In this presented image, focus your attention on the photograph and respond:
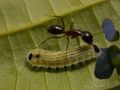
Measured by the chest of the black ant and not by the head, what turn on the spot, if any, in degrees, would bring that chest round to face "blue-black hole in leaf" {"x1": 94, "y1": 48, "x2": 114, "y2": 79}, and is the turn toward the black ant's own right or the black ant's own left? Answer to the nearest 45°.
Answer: approximately 90° to the black ant's own right

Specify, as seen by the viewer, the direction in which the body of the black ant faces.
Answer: to the viewer's right
